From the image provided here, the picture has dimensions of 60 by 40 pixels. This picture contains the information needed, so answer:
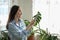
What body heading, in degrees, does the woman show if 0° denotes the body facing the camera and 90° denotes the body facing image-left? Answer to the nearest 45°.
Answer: approximately 315°
